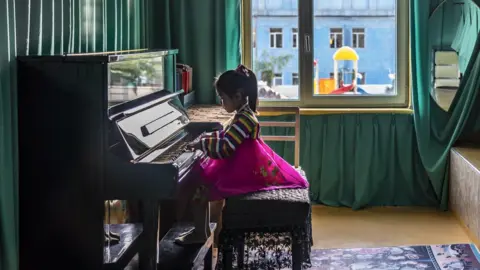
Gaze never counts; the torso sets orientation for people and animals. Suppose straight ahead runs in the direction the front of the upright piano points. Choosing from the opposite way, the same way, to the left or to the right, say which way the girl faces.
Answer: the opposite way

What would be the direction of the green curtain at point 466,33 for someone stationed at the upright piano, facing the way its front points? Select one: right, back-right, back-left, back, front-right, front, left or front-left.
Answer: front-left

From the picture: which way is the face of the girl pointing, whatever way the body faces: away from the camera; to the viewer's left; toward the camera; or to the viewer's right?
to the viewer's left

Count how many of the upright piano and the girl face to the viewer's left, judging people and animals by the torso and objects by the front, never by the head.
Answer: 1

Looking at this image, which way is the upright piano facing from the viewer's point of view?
to the viewer's right

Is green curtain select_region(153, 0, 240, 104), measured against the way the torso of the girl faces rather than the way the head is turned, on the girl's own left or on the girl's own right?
on the girl's own right

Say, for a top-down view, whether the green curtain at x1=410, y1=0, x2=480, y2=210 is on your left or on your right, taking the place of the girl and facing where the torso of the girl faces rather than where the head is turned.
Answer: on your right

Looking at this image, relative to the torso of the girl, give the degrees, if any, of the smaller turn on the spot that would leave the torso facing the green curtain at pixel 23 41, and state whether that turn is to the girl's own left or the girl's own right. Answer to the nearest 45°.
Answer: approximately 45° to the girl's own left

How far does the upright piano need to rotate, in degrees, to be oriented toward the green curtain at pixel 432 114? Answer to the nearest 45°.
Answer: approximately 45° to its left

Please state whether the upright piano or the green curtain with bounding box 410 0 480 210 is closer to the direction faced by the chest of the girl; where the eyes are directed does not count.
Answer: the upright piano

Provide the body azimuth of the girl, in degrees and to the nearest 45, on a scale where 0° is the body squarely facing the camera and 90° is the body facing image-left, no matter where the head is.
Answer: approximately 90°
